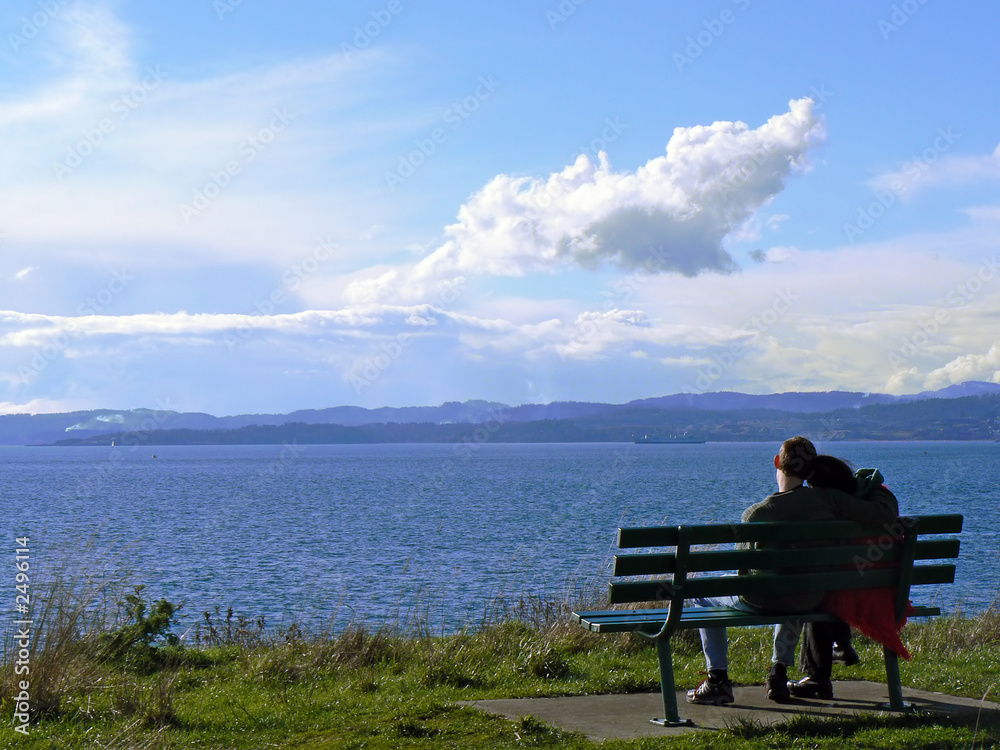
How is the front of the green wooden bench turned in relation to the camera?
facing away from the viewer and to the left of the viewer

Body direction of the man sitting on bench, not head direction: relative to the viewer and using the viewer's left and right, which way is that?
facing away from the viewer and to the left of the viewer
